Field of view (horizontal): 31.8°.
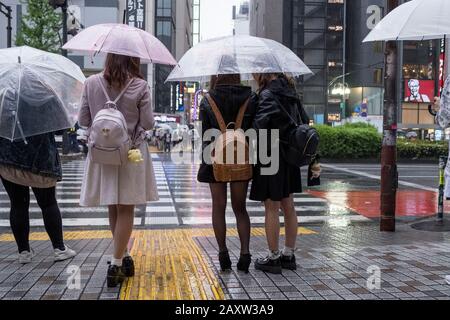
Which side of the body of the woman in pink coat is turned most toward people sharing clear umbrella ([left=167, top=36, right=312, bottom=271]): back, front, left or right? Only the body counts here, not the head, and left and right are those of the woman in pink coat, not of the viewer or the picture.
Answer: right

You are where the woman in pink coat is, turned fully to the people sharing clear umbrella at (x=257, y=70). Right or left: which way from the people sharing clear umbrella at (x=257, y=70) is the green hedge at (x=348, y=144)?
left

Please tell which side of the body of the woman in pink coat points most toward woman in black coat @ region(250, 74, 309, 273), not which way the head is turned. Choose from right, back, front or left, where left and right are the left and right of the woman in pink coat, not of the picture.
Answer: right

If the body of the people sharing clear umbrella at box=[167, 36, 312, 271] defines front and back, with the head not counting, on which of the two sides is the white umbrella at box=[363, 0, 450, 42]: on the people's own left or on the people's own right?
on the people's own right

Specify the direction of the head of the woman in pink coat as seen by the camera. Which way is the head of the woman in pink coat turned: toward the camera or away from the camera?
away from the camera

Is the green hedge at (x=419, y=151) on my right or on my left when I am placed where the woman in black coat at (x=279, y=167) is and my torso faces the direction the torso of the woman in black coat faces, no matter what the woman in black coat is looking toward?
on my right

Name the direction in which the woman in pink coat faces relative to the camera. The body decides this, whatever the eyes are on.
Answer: away from the camera

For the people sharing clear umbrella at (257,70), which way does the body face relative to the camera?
away from the camera

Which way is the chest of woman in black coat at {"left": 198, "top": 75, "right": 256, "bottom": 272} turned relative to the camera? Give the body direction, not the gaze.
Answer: away from the camera
